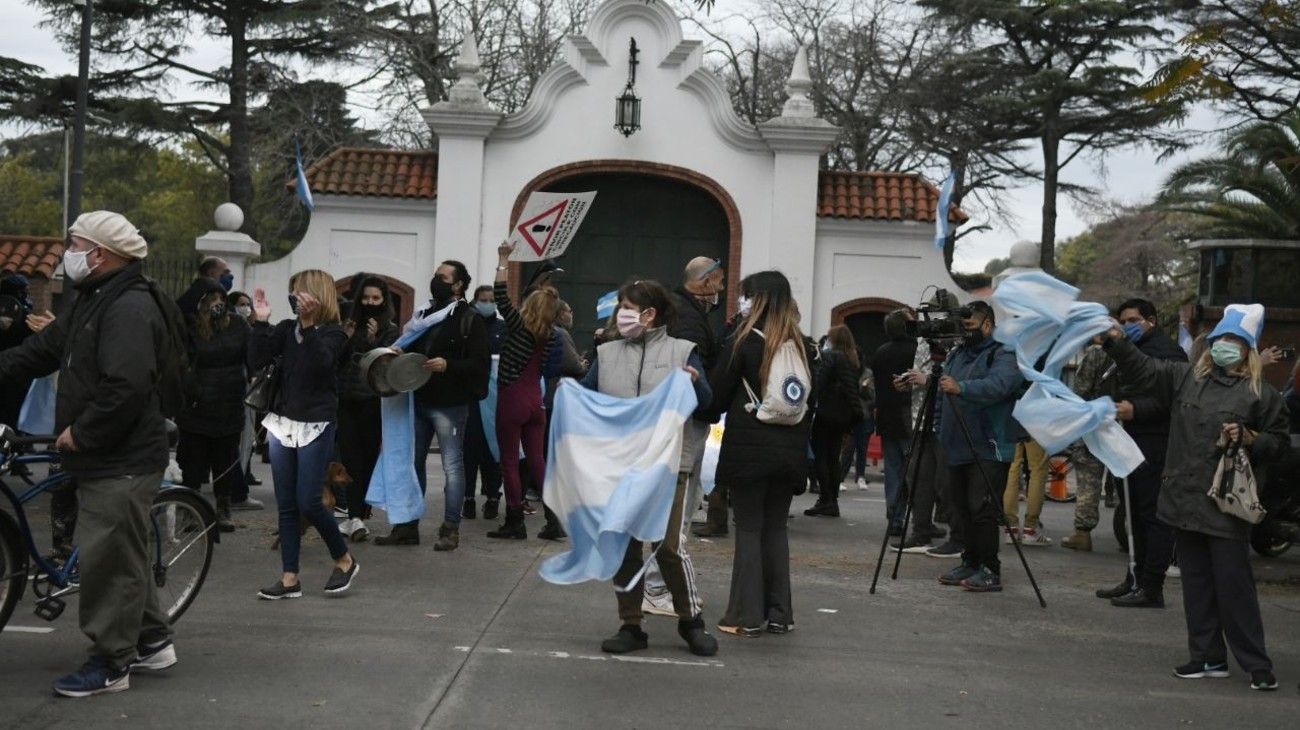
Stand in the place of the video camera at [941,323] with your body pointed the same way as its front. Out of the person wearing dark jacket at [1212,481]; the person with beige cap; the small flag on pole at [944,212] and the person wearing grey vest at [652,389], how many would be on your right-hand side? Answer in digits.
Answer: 1

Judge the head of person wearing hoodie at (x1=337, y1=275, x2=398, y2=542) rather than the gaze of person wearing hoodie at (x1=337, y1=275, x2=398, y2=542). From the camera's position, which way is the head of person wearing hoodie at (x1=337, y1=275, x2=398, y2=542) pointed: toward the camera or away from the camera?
toward the camera

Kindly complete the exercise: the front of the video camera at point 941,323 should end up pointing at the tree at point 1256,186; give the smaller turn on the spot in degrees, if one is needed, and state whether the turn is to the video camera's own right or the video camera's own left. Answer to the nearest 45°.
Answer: approximately 90° to the video camera's own right

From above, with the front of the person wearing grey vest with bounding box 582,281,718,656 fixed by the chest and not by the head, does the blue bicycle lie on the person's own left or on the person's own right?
on the person's own right

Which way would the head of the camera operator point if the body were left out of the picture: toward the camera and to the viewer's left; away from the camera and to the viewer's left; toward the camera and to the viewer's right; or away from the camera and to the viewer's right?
toward the camera and to the viewer's left

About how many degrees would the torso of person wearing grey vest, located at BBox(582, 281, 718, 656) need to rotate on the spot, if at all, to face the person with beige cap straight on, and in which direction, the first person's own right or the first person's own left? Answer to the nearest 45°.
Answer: approximately 45° to the first person's own right

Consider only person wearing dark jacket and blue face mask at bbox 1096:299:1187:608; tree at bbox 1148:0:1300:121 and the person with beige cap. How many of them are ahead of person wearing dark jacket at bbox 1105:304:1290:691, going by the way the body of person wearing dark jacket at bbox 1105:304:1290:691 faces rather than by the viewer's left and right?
1

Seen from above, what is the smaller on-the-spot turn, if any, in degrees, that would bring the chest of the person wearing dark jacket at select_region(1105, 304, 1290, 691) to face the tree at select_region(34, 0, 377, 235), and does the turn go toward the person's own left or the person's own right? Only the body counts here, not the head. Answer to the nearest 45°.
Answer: approximately 90° to the person's own right

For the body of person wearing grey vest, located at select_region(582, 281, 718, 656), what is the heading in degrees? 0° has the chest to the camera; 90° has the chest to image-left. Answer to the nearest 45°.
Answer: approximately 0°

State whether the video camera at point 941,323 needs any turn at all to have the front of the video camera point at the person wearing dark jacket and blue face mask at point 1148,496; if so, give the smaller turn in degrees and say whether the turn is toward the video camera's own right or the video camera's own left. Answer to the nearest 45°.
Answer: approximately 180°

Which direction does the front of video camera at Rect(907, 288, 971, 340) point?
to the viewer's left

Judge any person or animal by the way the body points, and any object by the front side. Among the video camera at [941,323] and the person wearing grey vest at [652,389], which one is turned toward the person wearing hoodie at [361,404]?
the video camera

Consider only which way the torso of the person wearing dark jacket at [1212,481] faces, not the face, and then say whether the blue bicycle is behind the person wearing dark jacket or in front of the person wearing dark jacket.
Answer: in front

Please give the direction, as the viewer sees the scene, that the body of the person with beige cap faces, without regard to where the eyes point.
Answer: to the viewer's left
